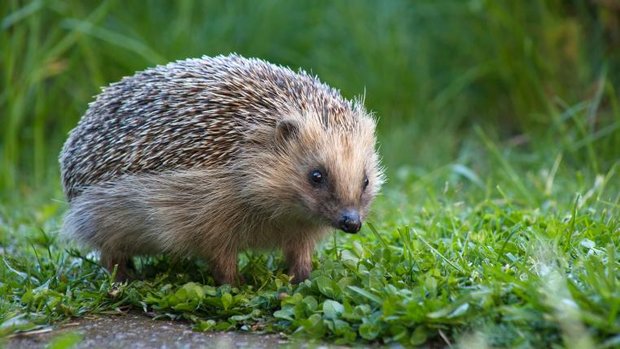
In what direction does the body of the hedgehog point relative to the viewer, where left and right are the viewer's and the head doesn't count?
facing the viewer and to the right of the viewer
